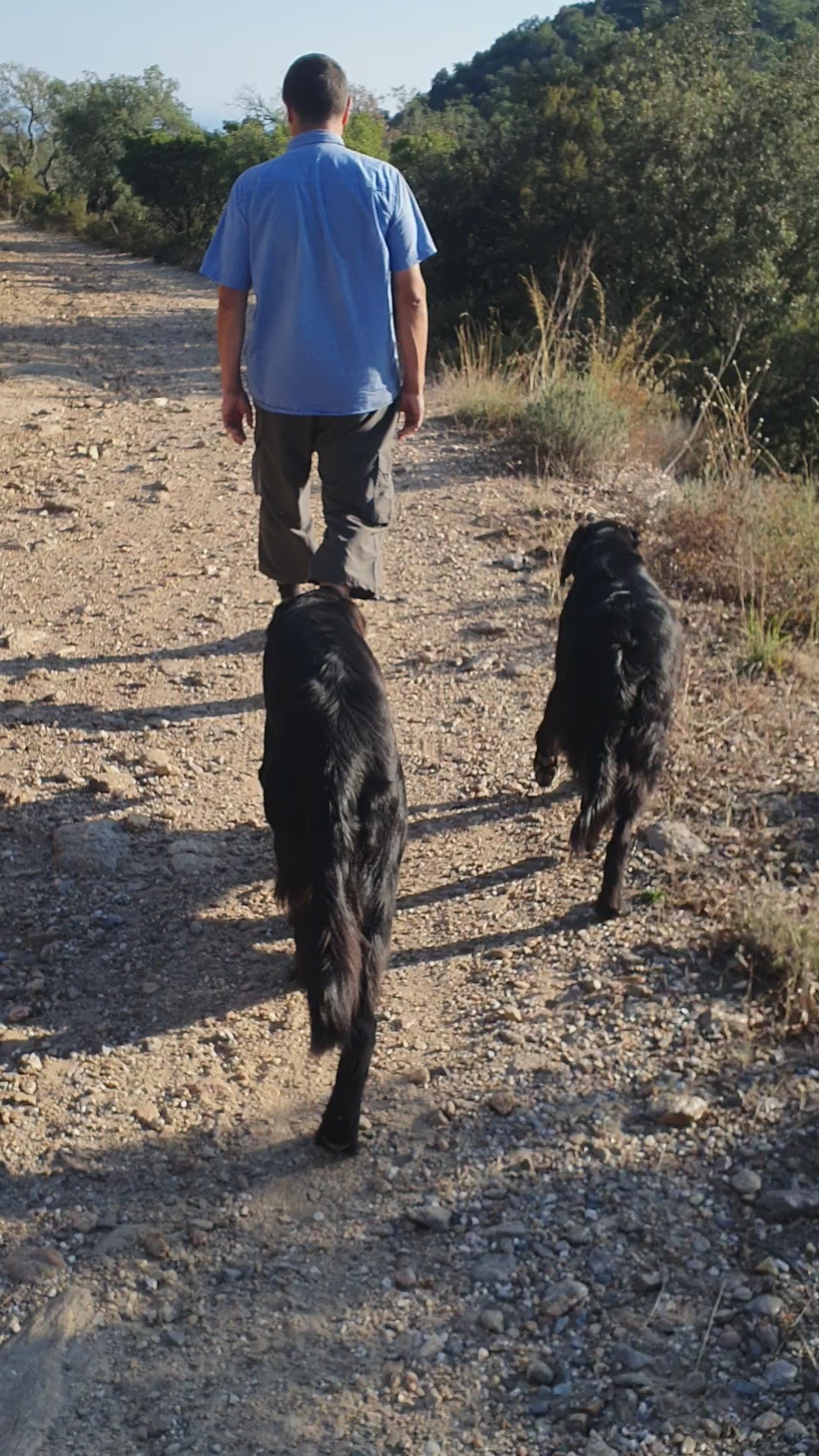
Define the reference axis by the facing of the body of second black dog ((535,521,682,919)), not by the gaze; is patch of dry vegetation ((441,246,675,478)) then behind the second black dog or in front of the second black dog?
in front

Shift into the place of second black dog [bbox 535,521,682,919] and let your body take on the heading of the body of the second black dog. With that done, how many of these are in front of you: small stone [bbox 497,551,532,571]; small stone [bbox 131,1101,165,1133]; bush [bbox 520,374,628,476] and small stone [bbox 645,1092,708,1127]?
2

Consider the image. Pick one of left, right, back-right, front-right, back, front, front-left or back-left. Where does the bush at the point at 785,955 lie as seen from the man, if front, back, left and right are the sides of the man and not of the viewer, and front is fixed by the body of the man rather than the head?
back-right

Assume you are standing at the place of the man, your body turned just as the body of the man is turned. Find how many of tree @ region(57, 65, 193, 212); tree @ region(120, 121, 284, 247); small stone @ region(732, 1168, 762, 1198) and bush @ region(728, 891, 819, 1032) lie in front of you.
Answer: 2

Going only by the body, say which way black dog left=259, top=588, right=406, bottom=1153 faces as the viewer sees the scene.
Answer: away from the camera

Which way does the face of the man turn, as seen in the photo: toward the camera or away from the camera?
away from the camera

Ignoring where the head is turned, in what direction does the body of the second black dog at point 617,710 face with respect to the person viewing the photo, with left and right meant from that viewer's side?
facing away from the viewer

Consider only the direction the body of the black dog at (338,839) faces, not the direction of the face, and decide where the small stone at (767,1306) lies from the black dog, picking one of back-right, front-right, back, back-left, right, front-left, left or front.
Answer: back-right

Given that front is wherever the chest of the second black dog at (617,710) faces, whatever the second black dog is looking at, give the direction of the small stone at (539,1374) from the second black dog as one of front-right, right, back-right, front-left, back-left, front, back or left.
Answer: back

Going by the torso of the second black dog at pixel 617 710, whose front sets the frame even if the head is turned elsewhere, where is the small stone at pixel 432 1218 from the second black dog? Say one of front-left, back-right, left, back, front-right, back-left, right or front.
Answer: back

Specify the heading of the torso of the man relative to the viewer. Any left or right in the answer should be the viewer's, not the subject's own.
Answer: facing away from the viewer
